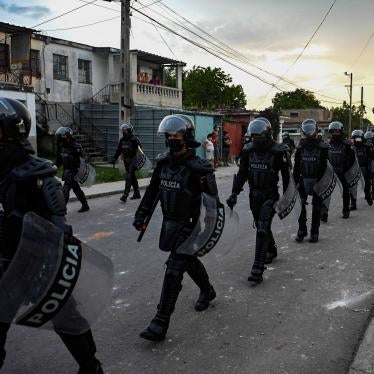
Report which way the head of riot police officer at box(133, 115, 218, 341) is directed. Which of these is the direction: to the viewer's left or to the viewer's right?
to the viewer's left

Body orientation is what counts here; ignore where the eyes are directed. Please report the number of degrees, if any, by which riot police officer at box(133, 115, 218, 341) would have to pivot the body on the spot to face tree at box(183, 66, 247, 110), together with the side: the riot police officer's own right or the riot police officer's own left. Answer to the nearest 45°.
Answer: approximately 135° to the riot police officer's own right

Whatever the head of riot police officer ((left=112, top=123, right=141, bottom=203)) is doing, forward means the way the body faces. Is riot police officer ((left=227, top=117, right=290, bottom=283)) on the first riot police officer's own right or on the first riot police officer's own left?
on the first riot police officer's own left

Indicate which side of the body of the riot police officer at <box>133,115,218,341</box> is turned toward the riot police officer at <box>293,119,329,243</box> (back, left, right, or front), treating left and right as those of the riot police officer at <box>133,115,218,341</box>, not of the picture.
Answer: back

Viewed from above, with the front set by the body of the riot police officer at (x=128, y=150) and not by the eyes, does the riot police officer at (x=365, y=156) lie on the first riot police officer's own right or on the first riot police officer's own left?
on the first riot police officer's own left
